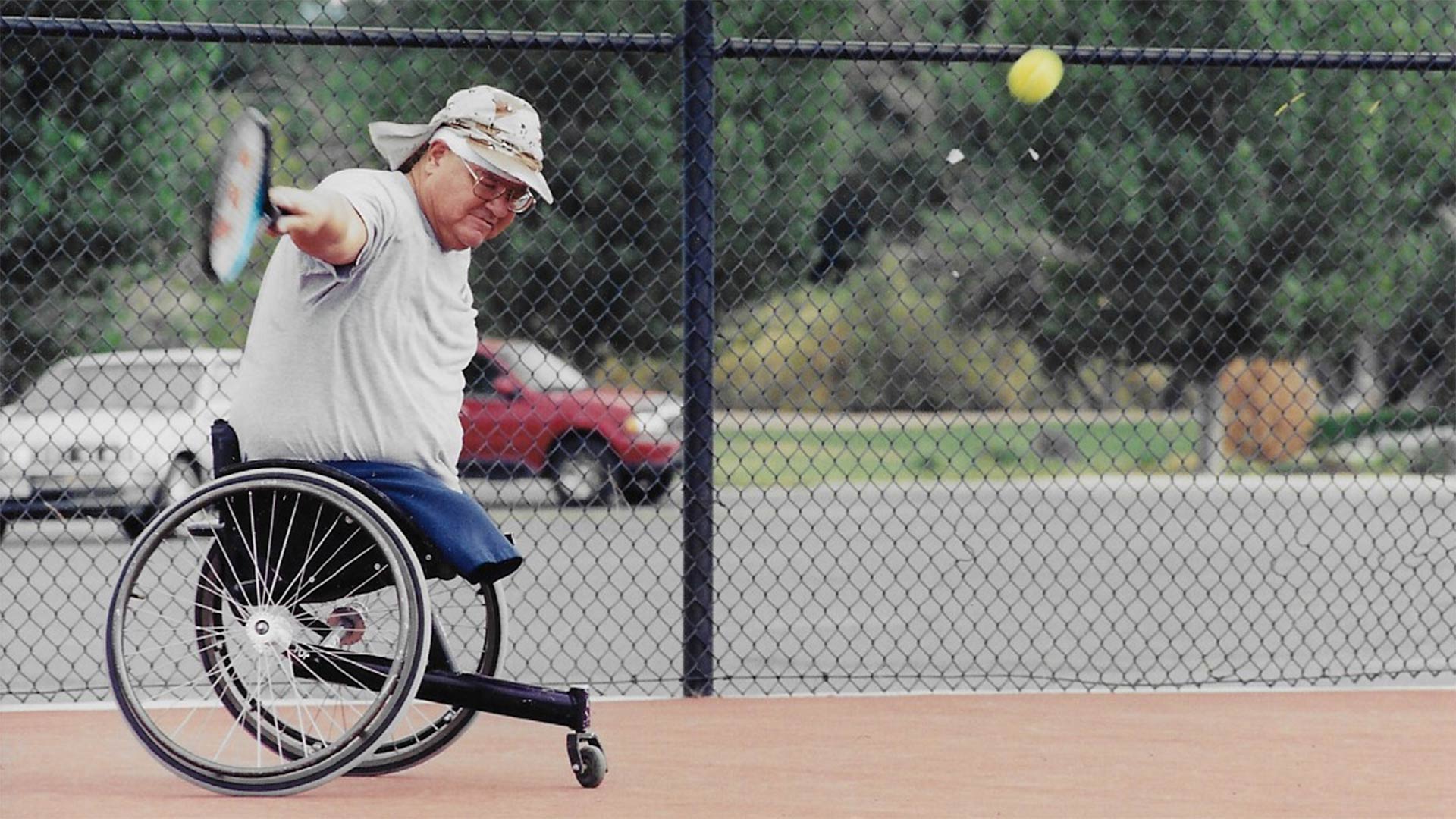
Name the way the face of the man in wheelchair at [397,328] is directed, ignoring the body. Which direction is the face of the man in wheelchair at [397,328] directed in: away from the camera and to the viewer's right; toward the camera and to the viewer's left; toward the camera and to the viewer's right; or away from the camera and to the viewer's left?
toward the camera and to the viewer's right

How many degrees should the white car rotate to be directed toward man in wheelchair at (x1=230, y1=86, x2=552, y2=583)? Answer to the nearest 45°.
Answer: approximately 45° to its left

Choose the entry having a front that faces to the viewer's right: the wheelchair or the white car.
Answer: the wheelchair

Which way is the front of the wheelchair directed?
to the viewer's right

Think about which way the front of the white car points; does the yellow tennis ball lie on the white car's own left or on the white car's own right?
on the white car's own left

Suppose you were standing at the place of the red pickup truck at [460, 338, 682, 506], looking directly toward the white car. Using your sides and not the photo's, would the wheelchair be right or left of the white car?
left

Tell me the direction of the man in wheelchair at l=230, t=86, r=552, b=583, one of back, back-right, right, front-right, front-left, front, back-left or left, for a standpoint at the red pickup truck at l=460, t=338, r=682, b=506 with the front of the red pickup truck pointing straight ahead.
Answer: front-right

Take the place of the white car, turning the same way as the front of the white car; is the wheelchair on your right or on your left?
on your left

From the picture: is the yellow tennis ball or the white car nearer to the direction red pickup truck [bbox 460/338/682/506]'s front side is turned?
the yellow tennis ball

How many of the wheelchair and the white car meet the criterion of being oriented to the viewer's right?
1

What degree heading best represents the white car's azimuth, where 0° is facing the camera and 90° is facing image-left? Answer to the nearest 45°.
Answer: approximately 45°

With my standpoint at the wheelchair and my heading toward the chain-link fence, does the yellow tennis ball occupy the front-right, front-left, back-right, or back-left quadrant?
front-right

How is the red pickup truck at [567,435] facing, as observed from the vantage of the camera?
facing the viewer and to the right of the viewer
